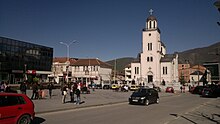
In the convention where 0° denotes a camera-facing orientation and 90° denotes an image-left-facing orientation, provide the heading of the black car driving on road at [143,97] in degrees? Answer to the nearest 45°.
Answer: approximately 45°

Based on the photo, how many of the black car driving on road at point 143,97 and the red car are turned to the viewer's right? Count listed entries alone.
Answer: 0

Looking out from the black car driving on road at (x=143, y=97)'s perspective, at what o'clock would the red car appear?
The red car is roughly at 11 o'clock from the black car driving on road.
